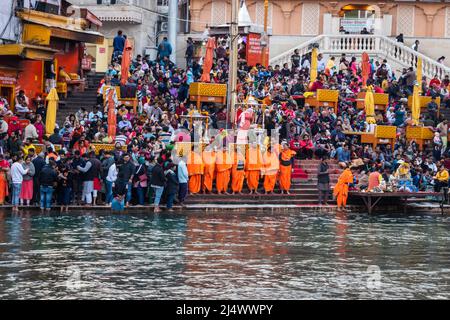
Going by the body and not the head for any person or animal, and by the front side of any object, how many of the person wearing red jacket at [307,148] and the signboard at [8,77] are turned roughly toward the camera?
2

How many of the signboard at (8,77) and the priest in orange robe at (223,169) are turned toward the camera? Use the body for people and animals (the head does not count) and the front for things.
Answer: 2

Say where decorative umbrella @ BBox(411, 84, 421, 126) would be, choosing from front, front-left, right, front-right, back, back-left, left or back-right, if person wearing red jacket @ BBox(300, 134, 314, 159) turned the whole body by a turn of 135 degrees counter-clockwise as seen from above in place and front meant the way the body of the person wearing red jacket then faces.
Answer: front

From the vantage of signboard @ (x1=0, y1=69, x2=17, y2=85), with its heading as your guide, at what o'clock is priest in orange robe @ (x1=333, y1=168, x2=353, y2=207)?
The priest in orange robe is roughly at 10 o'clock from the signboard.

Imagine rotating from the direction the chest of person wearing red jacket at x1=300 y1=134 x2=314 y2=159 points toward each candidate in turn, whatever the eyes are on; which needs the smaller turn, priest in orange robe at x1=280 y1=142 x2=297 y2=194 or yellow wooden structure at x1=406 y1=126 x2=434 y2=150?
the priest in orange robe

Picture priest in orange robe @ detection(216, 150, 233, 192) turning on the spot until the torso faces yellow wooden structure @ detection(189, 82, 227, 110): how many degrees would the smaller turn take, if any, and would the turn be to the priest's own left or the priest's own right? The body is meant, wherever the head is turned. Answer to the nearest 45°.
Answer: approximately 180°

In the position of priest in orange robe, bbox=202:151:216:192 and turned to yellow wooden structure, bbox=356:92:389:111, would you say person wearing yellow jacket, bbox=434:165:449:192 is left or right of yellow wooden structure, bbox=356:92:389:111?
right

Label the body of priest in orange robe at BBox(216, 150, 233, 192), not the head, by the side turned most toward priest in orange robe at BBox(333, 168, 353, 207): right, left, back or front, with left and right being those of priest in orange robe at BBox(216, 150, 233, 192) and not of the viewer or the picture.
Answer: left

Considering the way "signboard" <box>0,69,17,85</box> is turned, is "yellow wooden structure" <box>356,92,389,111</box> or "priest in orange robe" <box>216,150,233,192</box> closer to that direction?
the priest in orange robe
